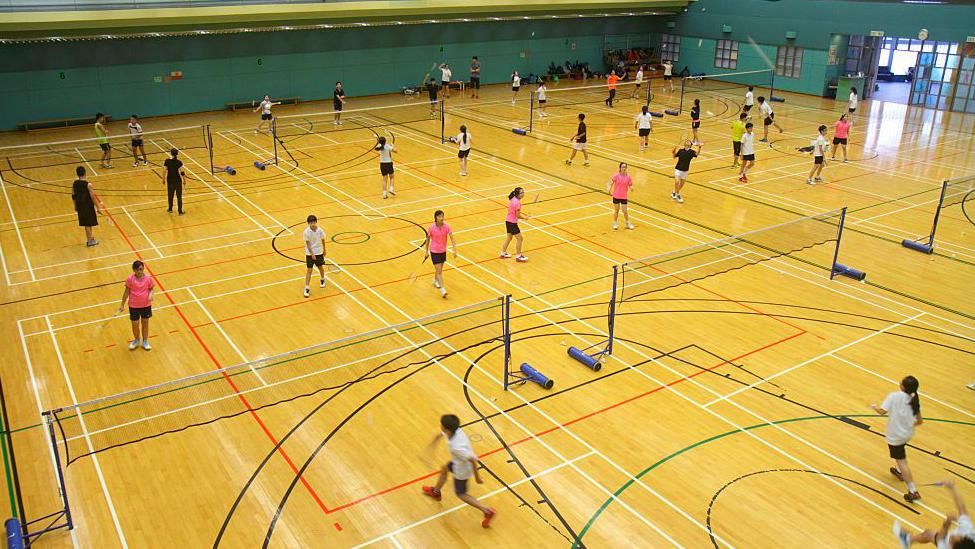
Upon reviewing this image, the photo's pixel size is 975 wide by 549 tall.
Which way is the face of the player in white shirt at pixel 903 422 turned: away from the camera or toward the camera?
away from the camera

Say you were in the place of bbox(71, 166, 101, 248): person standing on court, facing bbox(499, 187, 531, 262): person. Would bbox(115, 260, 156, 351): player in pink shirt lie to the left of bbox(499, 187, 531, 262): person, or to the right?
right

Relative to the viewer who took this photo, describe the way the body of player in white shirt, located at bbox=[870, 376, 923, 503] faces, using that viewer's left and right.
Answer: facing away from the viewer and to the left of the viewer

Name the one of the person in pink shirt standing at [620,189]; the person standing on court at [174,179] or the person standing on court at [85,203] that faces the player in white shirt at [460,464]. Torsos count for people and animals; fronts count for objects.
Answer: the person in pink shirt standing

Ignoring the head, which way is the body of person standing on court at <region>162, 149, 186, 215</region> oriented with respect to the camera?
away from the camera

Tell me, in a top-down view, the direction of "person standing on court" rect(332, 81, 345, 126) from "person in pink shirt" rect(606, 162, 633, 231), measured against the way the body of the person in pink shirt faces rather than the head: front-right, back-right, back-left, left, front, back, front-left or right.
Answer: back-right

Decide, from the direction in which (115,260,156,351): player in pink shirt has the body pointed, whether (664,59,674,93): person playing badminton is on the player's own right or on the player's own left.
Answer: on the player's own left

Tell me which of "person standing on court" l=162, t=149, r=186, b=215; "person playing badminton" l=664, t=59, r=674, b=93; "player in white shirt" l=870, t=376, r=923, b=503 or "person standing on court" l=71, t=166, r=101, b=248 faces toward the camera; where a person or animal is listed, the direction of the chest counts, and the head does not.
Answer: the person playing badminton

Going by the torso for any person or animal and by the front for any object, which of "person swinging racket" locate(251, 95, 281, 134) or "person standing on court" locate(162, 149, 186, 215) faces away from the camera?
the person standing on court

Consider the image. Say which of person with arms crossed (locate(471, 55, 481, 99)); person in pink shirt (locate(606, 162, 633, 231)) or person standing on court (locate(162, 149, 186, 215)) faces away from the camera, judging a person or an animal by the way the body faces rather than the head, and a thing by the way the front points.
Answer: the person standing on court

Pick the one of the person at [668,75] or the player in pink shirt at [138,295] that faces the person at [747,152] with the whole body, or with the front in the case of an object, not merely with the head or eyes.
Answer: the person at [668,75]

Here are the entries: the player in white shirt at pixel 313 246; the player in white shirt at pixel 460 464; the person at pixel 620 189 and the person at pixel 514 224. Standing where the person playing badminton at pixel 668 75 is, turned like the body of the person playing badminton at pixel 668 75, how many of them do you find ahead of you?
4

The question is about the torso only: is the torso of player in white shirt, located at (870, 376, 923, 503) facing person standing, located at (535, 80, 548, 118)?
yes

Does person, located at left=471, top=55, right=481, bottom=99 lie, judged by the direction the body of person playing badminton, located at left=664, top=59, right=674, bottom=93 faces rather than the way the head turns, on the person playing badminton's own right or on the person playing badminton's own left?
on the person playing badminton's own right

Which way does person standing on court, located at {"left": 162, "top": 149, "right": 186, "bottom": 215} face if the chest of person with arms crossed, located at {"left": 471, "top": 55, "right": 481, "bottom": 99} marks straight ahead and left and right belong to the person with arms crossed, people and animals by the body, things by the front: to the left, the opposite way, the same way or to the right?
the opposite way
